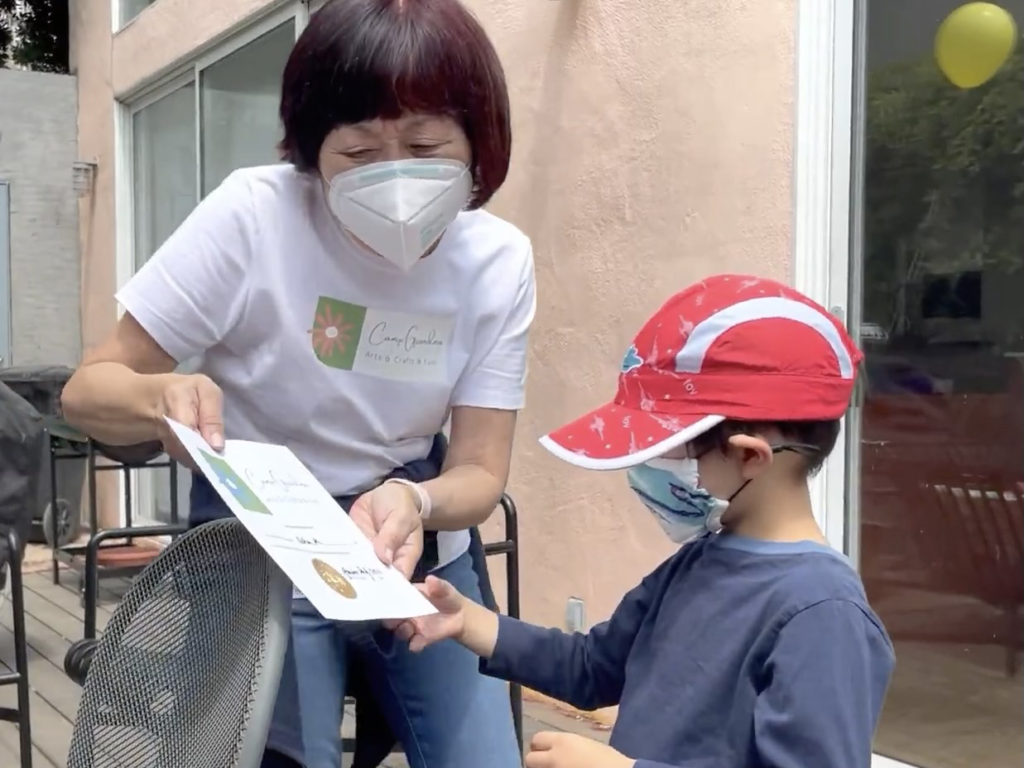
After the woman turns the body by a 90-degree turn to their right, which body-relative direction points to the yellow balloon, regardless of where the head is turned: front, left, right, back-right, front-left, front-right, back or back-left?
back-right

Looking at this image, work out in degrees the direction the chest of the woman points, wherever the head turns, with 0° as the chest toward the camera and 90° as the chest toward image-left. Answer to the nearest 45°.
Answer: approximately 0°

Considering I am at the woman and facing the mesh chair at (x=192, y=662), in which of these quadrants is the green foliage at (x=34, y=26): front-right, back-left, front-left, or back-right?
back-right

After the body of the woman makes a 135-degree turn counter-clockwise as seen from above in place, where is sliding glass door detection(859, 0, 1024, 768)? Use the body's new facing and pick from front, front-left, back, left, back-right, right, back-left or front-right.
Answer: front

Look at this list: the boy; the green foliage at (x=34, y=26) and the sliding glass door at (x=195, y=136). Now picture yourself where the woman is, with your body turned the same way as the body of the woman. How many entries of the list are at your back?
2

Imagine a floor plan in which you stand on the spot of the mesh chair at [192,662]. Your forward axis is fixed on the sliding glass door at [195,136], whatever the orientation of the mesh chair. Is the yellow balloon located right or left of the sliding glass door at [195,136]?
right

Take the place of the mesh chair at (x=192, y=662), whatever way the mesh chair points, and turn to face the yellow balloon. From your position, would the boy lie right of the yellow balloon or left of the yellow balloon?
right

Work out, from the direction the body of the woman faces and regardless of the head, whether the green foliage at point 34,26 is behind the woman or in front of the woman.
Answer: behind

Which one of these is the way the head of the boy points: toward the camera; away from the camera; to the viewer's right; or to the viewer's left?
to the viewer's left

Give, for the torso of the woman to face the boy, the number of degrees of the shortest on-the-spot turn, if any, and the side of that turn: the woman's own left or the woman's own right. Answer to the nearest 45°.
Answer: approximately 45° to the woman's own left

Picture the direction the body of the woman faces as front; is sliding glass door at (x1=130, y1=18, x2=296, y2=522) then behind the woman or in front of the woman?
behind
